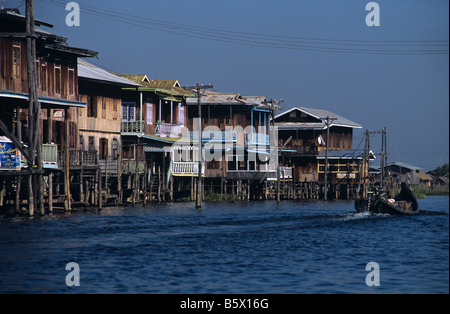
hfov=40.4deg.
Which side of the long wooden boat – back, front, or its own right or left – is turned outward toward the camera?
right

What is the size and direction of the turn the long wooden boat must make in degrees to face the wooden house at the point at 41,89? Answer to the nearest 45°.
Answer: approximately 135° to its right

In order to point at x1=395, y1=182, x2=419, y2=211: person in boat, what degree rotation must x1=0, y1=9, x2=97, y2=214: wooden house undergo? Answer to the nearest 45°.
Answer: approximately 45° to its left

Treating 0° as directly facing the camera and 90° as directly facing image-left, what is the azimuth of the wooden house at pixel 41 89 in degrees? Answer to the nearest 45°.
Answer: approximately 315°

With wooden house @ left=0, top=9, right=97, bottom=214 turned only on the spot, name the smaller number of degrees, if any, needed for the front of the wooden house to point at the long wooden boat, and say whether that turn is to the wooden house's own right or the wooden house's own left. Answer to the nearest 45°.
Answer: approximately 45° to the wooden house's own left

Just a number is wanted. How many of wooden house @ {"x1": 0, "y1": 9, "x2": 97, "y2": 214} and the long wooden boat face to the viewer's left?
0
